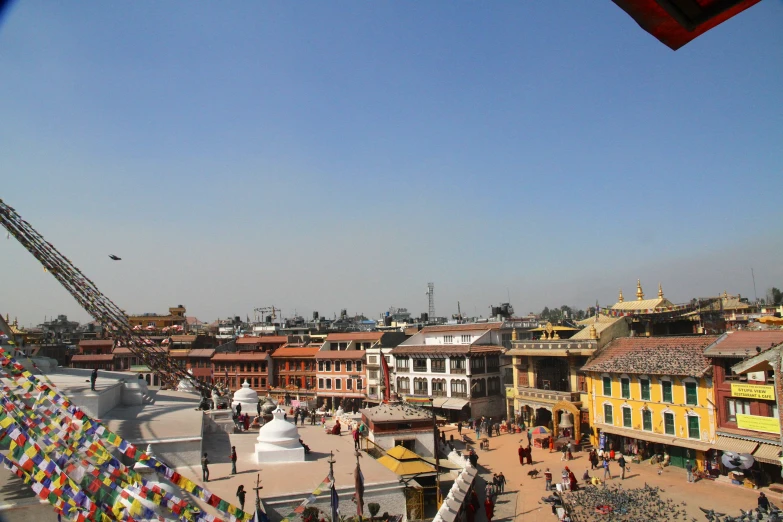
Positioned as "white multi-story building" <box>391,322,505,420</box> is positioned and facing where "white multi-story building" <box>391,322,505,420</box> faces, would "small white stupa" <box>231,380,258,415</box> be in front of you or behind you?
in front

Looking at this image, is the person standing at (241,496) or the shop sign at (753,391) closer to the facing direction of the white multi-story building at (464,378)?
the person standing

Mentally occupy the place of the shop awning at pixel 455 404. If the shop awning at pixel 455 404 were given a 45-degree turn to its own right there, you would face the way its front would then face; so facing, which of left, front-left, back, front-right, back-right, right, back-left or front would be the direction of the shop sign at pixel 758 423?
back-left

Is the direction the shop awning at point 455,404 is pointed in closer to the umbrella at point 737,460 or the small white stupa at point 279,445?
the small white stupa

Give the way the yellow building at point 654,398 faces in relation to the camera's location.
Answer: facing the viewer and to the left of the viewer

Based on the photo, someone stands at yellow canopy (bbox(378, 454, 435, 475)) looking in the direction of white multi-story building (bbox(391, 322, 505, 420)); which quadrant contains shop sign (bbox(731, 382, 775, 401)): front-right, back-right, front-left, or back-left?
front-right

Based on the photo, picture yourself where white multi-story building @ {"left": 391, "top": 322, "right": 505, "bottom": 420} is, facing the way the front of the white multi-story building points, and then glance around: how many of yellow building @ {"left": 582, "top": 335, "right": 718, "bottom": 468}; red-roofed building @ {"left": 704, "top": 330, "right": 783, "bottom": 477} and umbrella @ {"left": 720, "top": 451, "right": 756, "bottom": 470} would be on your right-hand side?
0

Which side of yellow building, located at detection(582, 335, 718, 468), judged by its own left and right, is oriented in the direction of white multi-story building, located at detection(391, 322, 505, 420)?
right

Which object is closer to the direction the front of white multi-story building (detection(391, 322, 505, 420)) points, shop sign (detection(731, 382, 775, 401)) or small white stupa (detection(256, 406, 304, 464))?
the small white stupa

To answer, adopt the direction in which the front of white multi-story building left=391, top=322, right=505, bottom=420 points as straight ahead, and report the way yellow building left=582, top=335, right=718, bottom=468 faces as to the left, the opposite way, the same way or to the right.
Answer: the same way

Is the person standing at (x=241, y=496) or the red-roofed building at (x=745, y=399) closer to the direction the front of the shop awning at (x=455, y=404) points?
the person standing

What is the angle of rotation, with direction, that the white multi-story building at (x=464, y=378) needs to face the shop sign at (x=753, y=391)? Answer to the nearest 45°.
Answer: approximately 90° to its left

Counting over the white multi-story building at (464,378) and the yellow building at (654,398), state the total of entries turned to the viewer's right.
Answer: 0

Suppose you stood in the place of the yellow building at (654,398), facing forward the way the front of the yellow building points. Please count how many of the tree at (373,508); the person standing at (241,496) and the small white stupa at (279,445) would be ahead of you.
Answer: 3

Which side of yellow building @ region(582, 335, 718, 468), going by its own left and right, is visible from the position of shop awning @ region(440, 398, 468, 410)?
right

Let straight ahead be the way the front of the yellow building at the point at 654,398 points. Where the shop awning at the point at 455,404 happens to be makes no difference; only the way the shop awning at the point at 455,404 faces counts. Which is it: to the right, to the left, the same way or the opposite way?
the same way

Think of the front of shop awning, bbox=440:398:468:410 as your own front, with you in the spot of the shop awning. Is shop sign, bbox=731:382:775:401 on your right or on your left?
on your left

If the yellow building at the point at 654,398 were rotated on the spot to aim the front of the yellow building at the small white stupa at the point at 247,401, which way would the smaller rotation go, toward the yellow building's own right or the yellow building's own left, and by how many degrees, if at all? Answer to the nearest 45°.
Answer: approximately 45° to the yellow building's own right

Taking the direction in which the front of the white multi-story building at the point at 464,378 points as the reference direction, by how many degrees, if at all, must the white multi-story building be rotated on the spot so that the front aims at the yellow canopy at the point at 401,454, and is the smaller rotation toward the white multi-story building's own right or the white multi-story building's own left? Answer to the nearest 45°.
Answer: approximately 45° to the white multi-story building's own left
